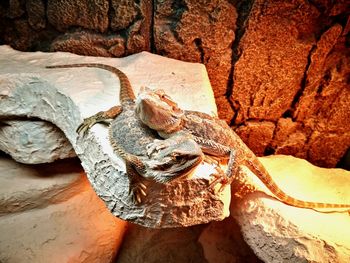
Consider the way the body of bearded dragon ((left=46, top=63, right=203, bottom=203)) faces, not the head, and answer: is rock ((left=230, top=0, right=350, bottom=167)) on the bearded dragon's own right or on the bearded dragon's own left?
on the bearded dragon's own left

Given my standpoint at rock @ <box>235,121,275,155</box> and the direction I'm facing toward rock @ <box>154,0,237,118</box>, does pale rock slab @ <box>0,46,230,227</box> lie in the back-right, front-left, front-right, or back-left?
front-left

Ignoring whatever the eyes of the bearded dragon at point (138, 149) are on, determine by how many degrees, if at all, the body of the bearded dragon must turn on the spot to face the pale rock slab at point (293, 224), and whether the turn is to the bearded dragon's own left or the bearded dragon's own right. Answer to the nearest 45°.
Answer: approximately 45° to the bearded dragon's own left

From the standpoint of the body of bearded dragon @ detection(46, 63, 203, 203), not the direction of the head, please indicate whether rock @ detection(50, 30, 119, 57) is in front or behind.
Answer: behind

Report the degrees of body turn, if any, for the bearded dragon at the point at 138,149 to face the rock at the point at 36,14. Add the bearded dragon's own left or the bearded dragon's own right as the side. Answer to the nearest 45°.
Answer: approximately 180°

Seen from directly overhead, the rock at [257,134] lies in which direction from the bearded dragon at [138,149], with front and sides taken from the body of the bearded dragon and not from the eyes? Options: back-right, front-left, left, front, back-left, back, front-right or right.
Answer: left

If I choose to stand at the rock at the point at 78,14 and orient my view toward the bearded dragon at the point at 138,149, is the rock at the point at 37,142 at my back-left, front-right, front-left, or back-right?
front-right

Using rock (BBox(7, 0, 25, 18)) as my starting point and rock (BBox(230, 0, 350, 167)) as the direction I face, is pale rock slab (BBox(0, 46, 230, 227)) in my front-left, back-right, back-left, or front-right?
front-right

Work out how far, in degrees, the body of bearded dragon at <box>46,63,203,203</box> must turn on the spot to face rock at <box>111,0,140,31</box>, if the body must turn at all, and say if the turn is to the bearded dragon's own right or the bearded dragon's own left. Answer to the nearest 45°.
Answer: approximately 135° to the bearded dragon's own left

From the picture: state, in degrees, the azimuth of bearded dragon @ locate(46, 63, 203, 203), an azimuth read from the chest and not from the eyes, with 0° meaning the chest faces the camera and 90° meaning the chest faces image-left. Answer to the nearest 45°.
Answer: approximately 315°
